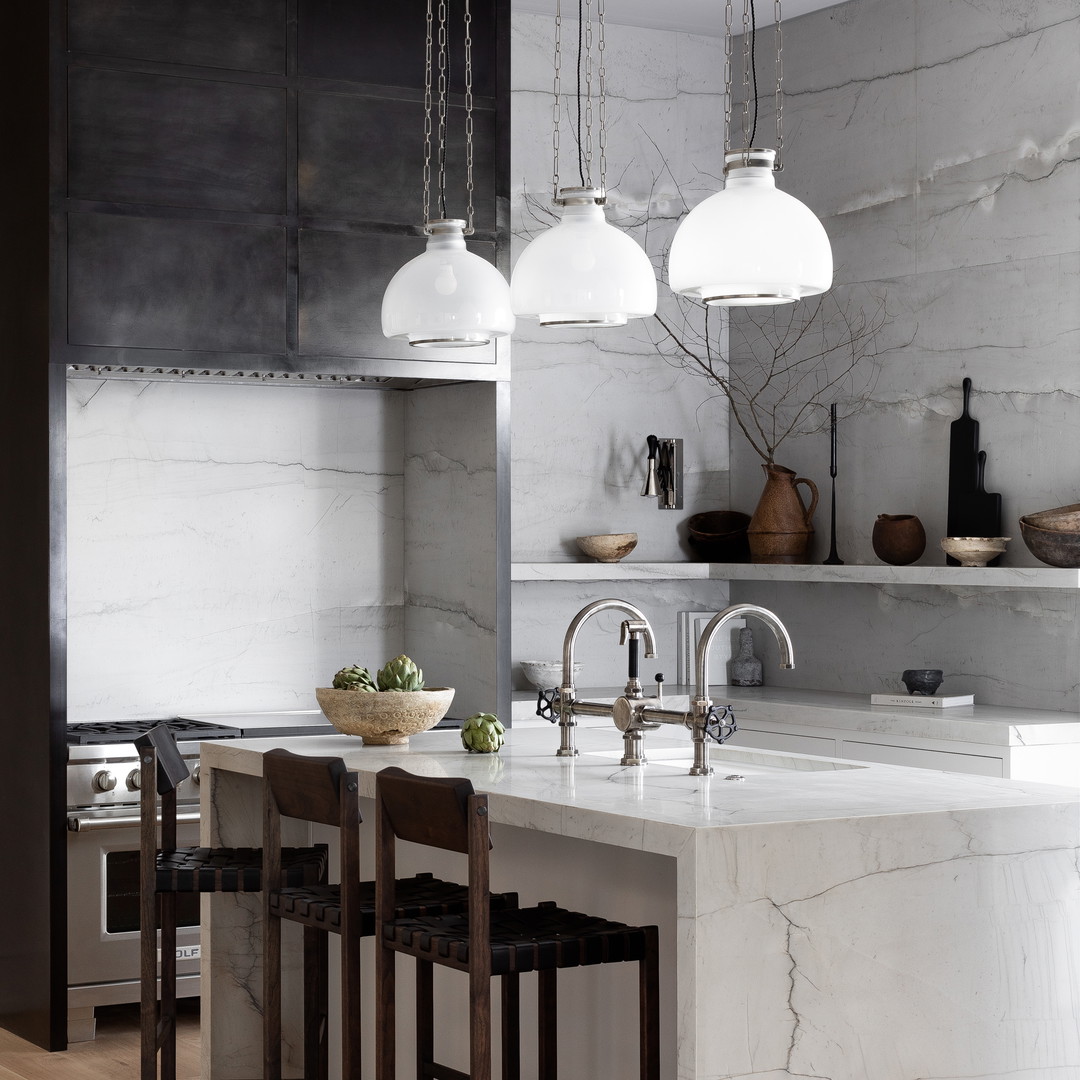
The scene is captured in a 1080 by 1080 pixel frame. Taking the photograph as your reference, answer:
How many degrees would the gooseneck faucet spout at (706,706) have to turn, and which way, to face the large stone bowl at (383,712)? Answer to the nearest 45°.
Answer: approximately 135° to its left

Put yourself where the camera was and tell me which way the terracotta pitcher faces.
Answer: facing to the left of the viewer

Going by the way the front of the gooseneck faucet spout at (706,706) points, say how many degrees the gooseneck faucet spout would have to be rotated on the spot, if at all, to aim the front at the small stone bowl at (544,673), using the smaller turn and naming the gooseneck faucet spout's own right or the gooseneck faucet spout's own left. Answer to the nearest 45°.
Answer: approximately 90° to the gooseneck faucet spout's own left

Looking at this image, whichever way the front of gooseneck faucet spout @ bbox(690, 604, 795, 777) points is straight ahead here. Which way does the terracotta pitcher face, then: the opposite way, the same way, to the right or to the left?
the opposite way

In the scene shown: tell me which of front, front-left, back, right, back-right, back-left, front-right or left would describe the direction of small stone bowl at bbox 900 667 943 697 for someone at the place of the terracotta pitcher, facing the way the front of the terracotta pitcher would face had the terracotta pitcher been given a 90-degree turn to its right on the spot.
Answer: back-right

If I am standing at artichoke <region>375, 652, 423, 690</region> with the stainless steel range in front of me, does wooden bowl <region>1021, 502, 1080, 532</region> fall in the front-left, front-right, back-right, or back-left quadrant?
back-right

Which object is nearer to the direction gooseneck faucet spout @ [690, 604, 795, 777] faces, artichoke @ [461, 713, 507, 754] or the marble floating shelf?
the marble floating shelf

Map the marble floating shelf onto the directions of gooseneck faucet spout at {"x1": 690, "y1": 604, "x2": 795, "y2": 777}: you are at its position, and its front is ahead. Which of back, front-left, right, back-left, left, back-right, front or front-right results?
left

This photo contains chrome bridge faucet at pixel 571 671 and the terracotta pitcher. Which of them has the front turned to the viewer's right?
the chrome bridge faucet

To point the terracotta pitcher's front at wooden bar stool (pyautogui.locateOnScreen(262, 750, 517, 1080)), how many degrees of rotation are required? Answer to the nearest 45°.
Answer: approximately 90° to its left

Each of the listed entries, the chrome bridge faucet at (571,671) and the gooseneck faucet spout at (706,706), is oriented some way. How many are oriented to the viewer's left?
0

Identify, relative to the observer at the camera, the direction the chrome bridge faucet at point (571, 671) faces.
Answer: facing to the right of the viewer
